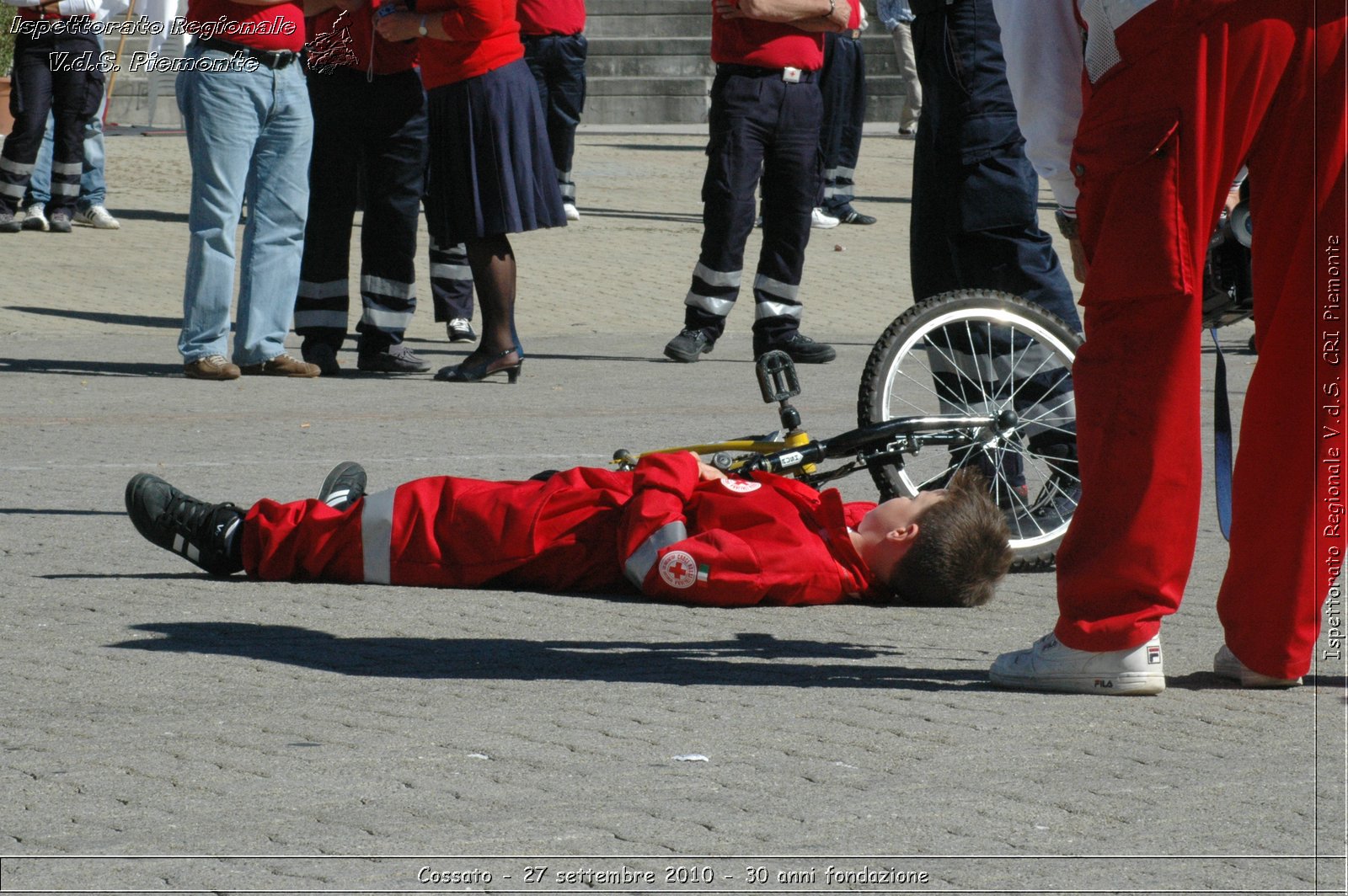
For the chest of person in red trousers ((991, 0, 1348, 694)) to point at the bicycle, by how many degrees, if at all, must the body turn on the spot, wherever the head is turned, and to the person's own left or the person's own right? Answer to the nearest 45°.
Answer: approximately 45° to the person's own right

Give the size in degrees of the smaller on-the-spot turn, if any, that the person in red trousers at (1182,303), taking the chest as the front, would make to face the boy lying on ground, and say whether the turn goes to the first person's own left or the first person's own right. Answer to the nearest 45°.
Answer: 0° — they already face them

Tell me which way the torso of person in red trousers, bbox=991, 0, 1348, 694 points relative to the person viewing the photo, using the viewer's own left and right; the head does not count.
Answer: facing away from the viewer and to the left of the viewer
